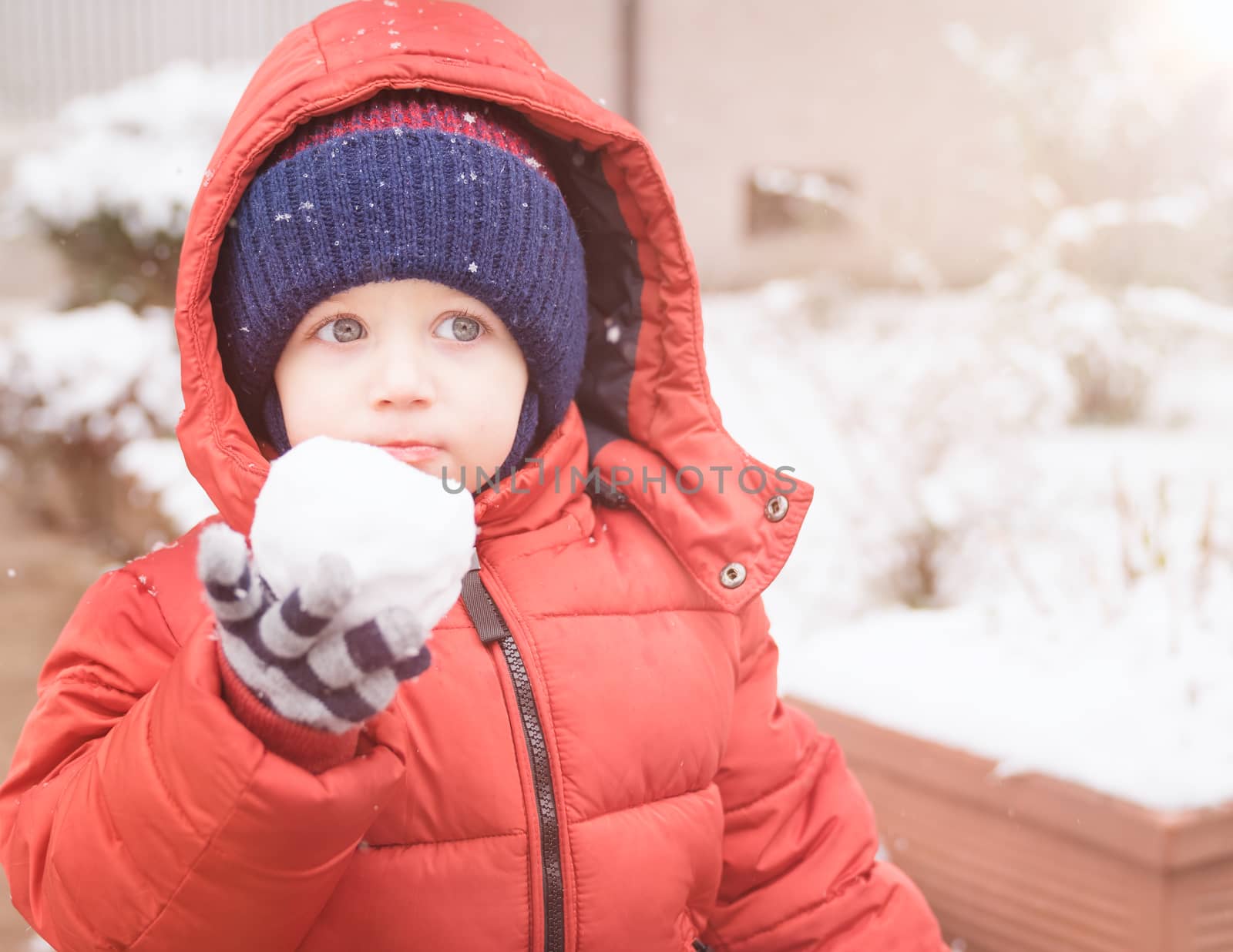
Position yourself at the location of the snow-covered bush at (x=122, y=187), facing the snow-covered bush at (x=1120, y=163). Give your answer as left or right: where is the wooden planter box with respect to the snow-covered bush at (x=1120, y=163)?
right

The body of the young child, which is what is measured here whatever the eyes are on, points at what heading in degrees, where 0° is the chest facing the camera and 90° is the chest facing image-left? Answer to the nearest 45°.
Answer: approximately 0°
